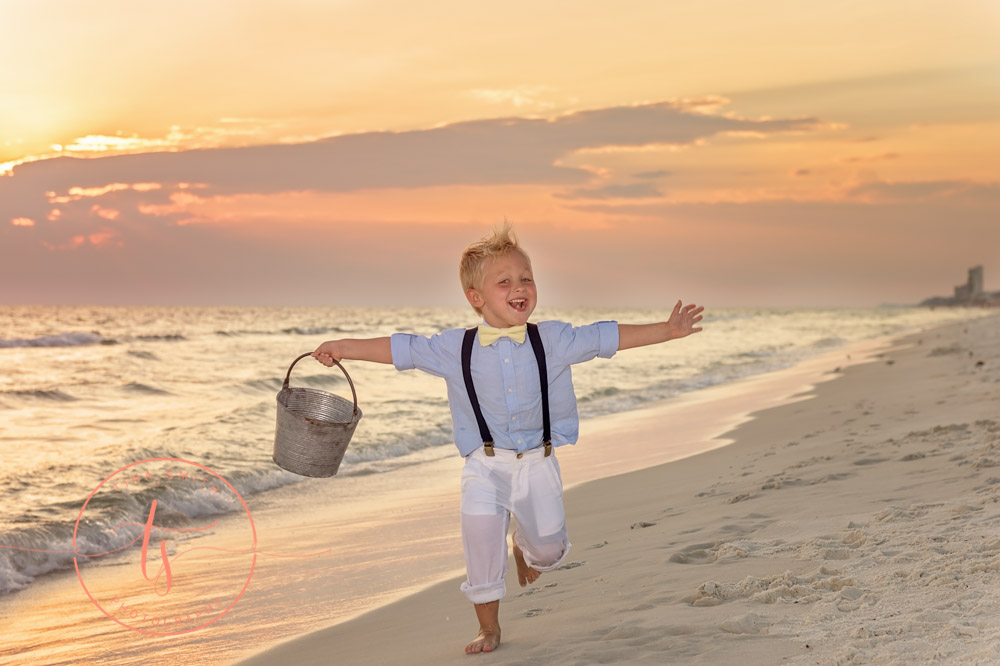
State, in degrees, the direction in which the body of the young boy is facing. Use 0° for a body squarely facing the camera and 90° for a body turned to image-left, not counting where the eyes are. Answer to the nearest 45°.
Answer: approximately 0°
